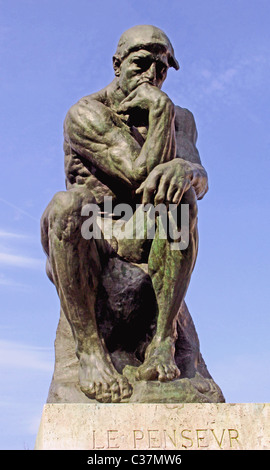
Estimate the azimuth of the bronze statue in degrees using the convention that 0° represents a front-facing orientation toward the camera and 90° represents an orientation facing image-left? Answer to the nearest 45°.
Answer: approximately 0°
